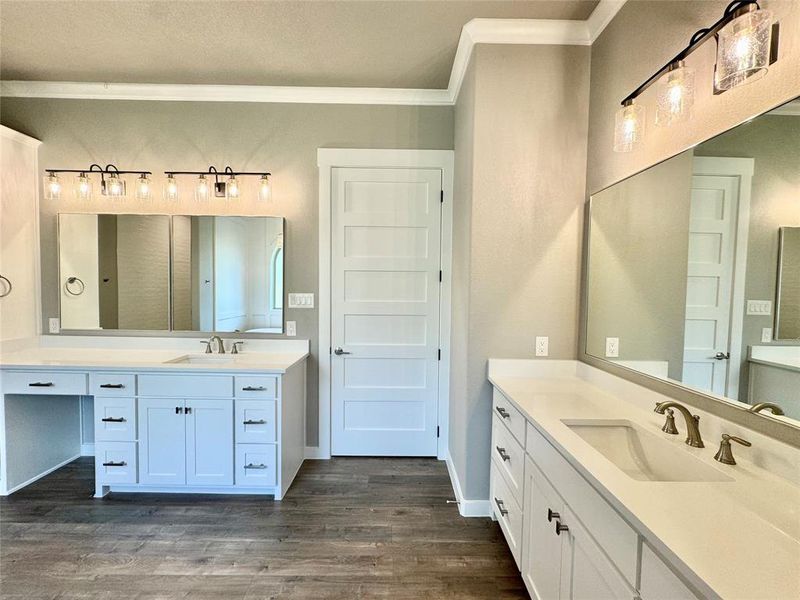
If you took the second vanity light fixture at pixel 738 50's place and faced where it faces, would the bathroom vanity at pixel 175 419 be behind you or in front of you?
in front

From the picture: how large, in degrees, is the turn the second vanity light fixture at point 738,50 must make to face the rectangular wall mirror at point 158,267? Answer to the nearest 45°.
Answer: approximately 45° to its right

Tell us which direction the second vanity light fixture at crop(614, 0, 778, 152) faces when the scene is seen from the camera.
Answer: facing the viewer and to the left of the viewer

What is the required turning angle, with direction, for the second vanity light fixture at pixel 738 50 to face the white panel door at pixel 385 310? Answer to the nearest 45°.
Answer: approximately 45° to its right

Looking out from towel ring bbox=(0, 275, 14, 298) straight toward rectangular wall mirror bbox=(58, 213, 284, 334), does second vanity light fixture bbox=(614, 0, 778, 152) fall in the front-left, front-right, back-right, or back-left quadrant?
front-right

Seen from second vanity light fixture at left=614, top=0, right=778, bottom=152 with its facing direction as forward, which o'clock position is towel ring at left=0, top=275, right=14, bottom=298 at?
The towel ring is roughly at 1 o'clock from the second vanity light fixture.

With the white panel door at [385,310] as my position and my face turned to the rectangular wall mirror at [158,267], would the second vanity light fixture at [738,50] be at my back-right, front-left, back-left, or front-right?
back-left

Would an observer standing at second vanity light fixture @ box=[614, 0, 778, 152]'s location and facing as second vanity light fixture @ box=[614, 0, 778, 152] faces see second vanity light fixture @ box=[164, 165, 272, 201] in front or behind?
in front
